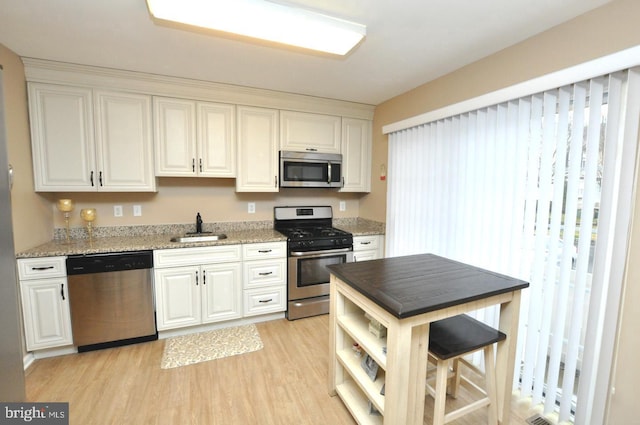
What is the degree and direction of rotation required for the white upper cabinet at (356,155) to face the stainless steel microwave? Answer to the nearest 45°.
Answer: approximately 90° to its right

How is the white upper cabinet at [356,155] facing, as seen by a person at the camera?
facing the viewer and to the right of the viewer

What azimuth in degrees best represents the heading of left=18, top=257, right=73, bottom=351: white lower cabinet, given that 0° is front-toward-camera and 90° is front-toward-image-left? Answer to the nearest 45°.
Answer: approximately 0°

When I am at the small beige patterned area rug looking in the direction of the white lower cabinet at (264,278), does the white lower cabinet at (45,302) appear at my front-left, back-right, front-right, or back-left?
back-left

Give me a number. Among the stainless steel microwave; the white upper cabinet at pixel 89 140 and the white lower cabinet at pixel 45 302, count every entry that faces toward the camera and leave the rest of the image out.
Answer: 3

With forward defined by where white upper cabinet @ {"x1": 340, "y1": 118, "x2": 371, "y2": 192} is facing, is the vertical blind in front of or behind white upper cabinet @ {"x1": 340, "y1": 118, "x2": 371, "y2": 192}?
in front

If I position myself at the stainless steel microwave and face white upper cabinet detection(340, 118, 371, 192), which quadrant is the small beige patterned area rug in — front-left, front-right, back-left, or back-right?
back-right

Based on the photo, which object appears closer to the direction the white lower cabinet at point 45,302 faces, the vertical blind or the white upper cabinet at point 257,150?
the vertical blind

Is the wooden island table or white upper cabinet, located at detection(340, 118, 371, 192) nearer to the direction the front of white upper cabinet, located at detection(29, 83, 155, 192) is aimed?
the wooden island table

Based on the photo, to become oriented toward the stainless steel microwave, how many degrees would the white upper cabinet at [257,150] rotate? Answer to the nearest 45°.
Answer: approximately 90° to its left
